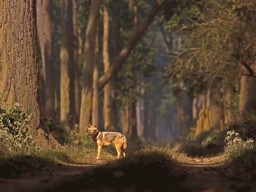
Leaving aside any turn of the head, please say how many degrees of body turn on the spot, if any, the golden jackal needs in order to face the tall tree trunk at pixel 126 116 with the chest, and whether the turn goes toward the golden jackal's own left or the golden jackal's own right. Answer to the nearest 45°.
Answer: approximately 90° to the golden jackal's own right

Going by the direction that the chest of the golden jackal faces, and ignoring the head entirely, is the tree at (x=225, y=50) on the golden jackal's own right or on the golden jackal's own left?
on the golden jackal's own right

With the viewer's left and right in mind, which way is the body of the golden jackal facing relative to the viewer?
facing to the left of the viewer

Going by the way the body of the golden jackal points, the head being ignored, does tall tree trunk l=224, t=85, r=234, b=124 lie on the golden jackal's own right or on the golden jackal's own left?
on the golden jackal's own right
